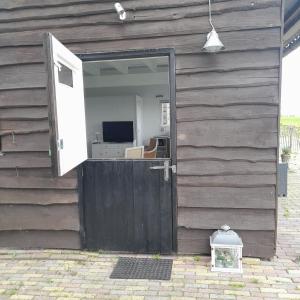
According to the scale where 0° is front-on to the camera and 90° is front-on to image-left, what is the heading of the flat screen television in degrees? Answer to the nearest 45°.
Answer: approximately 0°

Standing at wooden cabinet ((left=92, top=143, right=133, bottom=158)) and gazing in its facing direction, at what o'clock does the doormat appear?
The doormat is roughly at 12 o'clock from the wooden cabinet.

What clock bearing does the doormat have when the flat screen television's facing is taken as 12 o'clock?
The doormat is roughly at 12 o'clock from the flat screen television.

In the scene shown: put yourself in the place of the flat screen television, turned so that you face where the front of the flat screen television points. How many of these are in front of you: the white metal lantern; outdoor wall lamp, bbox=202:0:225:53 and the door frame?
3

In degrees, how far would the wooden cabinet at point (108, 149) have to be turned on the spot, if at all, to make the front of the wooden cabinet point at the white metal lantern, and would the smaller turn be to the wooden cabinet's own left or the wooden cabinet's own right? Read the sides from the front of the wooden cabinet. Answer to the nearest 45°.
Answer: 0° — it already faces it
